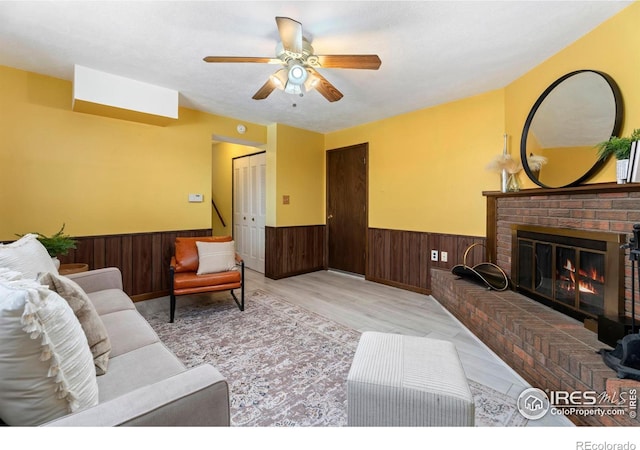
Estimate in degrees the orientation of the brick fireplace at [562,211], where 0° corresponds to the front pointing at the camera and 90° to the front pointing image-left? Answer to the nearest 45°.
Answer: approximately 45°

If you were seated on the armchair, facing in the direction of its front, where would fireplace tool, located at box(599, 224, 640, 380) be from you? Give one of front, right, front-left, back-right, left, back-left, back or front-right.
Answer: front-left

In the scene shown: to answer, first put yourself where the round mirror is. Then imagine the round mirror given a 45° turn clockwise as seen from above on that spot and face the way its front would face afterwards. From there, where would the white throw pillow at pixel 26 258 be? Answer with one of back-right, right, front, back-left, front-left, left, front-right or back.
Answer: front-left

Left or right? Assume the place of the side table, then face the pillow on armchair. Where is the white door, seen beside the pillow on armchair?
left

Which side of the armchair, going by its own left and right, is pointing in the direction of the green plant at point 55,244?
right

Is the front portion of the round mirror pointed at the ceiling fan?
yes

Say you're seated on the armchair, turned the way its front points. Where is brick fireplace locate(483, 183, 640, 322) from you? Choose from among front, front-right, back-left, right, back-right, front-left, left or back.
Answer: front-left

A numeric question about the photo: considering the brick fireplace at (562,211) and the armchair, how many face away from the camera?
0

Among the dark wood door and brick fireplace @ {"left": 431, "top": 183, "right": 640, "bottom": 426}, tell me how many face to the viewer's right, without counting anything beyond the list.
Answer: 0

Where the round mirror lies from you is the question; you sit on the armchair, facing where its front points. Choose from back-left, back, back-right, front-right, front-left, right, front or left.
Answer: front-left

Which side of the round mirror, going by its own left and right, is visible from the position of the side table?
front
